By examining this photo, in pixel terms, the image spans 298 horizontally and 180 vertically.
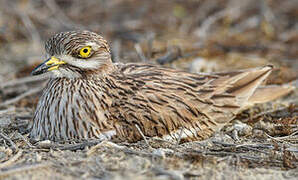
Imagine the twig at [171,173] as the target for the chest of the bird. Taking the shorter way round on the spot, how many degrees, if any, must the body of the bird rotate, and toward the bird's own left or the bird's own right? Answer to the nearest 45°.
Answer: approximately 135° to the bird's own left

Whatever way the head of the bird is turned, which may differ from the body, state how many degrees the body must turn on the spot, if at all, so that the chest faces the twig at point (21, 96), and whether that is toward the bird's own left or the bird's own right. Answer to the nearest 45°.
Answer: approximately 45° to the bird's own right

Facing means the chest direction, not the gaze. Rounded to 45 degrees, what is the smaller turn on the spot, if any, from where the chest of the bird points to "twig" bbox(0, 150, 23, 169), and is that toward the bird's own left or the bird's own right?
approximately 45° to the bird's own left

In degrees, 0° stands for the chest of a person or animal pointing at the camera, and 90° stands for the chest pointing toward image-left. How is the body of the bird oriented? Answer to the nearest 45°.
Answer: approximately 90°
